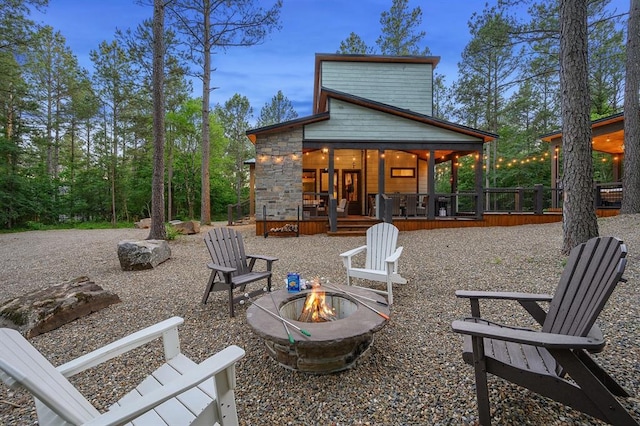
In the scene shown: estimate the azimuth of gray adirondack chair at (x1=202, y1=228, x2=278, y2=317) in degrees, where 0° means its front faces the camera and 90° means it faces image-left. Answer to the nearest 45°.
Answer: approximately 315°

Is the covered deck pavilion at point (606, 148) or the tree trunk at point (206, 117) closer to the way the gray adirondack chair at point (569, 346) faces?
the tree trunk

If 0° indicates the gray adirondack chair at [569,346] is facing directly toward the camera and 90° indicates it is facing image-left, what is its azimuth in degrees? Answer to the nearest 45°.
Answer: approximately 90°

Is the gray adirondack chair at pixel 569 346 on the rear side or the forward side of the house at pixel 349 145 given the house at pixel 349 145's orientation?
on the forward side

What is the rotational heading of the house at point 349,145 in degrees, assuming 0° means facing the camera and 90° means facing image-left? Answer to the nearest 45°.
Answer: approximately 0°

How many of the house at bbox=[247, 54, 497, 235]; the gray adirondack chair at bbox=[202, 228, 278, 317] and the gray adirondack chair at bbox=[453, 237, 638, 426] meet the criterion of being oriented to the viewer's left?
1

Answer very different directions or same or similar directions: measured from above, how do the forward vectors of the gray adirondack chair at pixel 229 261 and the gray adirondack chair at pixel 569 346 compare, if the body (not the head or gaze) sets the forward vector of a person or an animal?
very different directions

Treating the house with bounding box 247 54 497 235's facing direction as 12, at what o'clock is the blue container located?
The blue container is roughly at 12 o'clock from the house.

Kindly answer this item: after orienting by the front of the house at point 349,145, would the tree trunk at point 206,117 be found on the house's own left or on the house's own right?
on the house's own right

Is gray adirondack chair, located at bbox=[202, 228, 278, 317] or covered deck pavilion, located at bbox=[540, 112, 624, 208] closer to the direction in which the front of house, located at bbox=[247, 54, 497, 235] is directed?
the gray adirondack chair

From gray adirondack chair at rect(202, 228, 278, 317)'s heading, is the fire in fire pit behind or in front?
in front
